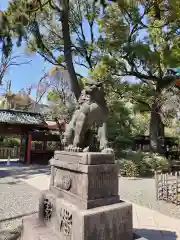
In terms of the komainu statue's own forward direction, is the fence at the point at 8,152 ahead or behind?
behind

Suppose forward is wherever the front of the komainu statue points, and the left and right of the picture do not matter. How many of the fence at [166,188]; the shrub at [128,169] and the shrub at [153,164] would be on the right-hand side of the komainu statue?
0

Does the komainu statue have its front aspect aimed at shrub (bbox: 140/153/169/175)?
no

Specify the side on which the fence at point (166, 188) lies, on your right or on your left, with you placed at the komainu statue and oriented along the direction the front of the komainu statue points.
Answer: on your left

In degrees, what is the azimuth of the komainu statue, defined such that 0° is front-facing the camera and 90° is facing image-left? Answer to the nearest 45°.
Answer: approximately 315°

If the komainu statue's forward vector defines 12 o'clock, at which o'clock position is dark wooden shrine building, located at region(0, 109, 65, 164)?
The dark wooden shrine building is roughly at 7 o'clock from the komainu statue.

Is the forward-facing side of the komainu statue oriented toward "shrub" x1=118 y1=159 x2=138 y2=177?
no
